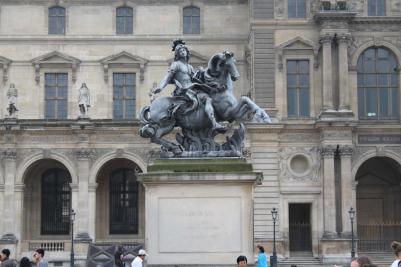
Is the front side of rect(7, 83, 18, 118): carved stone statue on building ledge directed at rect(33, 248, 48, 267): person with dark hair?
yes

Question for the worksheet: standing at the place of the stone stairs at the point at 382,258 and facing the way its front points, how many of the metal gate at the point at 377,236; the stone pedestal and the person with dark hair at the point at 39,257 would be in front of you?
2

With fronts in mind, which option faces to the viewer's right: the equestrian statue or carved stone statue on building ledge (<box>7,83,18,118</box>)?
the equestrian statue

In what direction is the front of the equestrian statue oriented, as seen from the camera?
facing to the right of the viewer

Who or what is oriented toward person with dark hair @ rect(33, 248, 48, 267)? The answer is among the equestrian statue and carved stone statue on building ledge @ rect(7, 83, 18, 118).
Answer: the carved stone statue on building ledge

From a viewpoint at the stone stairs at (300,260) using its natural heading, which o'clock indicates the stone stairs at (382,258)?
the stone stairs at (382,258) is roughly at 9 o'clock from the stone stairs at (300,260).

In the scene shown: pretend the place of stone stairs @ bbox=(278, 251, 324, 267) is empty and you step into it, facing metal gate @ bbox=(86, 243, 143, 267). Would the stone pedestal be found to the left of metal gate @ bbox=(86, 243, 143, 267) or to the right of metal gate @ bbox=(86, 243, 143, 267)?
left

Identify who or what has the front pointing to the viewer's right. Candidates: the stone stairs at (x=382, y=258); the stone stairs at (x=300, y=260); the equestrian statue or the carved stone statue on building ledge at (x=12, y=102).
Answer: the equestrian statue

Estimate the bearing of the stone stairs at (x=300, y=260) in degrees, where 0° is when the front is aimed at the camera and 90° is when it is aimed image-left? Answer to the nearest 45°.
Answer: approximately 0°

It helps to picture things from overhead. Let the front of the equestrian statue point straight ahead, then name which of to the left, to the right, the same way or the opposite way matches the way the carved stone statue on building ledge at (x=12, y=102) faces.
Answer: to the right

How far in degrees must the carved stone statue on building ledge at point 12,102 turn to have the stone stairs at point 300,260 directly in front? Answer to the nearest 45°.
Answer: approximately 90° to its left

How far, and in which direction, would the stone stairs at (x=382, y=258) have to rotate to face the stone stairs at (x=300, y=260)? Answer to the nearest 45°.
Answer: approximately 90° to its right
